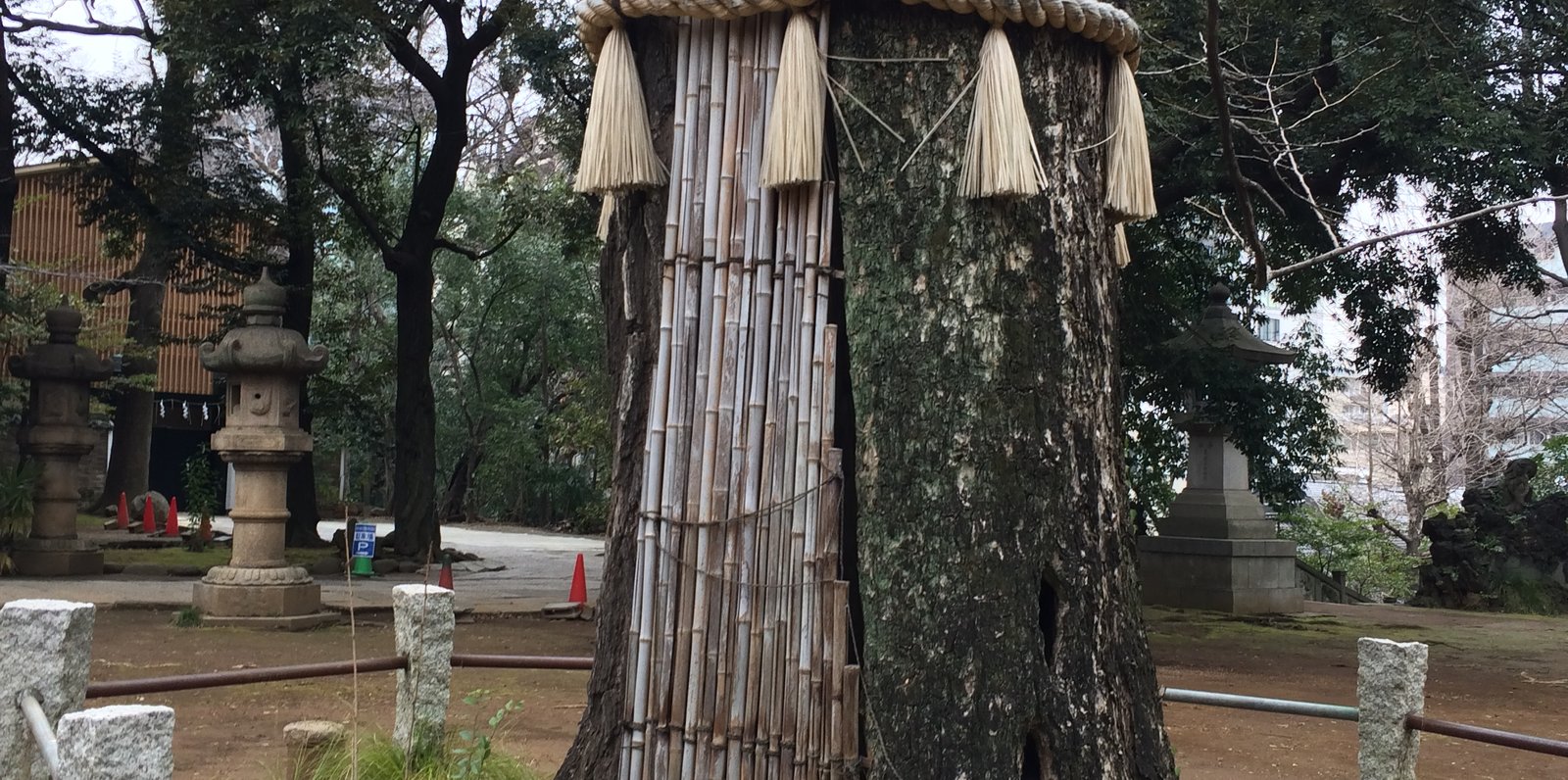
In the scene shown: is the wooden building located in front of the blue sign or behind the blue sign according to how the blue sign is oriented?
behind

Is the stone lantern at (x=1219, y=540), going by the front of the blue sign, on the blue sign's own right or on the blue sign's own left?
on the blue sign's own left

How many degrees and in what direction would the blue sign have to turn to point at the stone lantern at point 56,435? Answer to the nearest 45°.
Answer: approximately 90° to its right

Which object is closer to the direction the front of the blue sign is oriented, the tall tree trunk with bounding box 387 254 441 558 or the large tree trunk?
the large tree trunk

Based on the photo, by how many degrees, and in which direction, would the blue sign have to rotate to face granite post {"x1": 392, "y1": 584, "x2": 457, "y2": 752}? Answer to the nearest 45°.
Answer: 0° — it already faces it

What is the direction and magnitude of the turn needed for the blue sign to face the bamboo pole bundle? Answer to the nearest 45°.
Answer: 0° — it already faces it

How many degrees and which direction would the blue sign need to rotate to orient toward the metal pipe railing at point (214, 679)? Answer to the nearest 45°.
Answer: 0° — it already faces it

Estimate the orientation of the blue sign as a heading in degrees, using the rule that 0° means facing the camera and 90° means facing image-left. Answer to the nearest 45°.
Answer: approximately 0°
